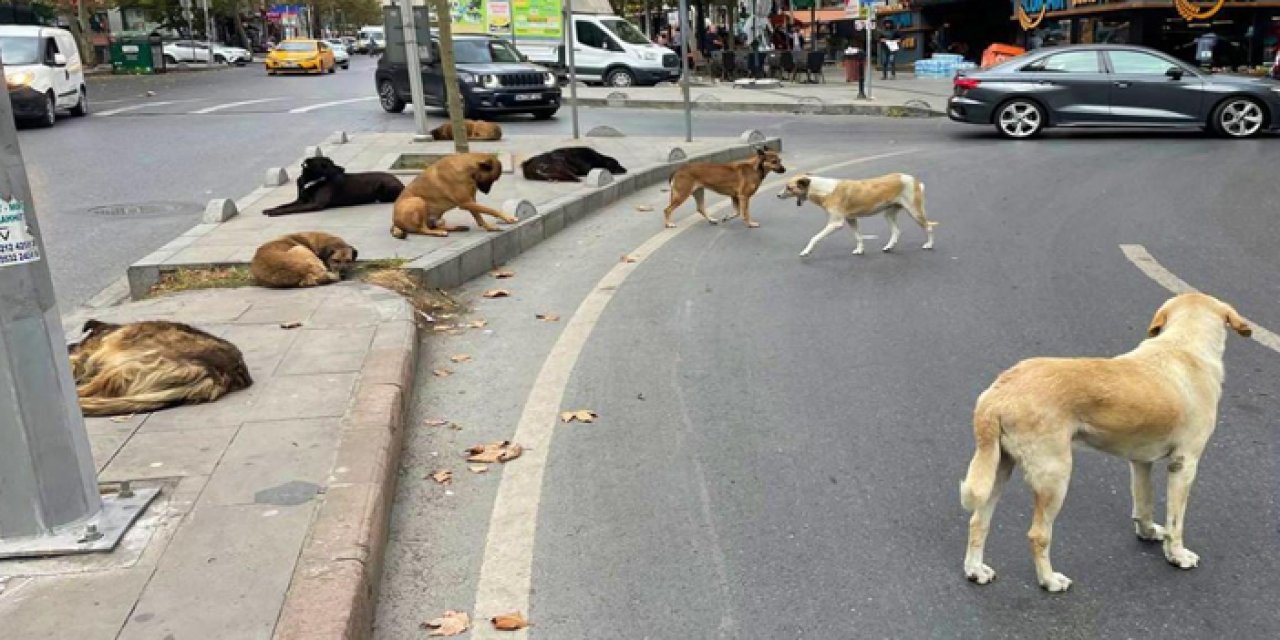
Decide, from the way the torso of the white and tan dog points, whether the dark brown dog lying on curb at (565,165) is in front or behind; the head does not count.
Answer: in front

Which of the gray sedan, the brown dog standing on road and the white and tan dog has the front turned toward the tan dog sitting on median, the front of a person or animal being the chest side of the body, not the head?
the white and tan dog

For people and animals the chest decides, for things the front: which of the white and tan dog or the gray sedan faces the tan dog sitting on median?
the white and tan dog

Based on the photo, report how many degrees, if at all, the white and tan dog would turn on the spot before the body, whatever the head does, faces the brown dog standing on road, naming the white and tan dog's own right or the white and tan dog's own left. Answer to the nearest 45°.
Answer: approximately 45° to the white and tan dog's own right

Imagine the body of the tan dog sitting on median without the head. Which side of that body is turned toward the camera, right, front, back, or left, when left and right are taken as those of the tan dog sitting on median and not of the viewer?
right

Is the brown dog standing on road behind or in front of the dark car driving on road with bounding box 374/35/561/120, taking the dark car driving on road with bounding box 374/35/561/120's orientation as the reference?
in front

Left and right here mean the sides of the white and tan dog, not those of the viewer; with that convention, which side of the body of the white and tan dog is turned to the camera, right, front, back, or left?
left

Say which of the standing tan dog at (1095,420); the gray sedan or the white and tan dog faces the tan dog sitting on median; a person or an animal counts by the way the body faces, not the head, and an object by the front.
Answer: the white and tan dog

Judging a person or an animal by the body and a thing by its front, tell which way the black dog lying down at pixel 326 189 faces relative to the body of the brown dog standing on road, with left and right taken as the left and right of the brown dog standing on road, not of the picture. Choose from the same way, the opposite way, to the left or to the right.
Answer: the opposite way

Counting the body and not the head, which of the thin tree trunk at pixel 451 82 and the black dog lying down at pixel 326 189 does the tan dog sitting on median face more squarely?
the thin tree trunk

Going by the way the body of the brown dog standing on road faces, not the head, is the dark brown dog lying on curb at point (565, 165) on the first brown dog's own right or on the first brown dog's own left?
on the first brown dog's own left

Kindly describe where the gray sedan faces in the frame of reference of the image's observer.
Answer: facing to the right of the viewer

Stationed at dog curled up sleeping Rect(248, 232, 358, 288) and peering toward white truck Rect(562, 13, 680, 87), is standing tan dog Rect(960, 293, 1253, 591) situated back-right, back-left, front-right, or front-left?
back-right

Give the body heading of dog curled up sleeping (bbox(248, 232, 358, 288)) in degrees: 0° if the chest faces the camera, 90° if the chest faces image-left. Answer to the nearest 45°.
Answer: approximately 270°

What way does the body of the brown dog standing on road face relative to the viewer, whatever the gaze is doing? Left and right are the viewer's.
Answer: facing to the right of the viewer

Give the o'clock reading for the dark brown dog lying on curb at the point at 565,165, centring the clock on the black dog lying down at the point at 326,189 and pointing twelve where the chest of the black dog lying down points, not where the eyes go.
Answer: The dark brown dog lying on curb is roughly at 5 o'clock from the black dog lying down.

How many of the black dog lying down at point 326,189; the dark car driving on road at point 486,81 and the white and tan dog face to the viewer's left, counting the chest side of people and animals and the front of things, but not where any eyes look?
2

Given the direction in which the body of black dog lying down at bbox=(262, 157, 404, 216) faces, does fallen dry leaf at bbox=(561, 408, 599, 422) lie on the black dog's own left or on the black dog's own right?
on the black dog's own left

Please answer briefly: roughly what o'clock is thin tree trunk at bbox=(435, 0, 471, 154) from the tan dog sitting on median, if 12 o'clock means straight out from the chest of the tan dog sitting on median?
The thin tree trunk is roughly at 9 o'clock from the tan dog sitting on median.

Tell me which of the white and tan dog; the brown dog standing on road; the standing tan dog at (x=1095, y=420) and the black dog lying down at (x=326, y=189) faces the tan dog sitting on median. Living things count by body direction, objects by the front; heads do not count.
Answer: the white and tan dog

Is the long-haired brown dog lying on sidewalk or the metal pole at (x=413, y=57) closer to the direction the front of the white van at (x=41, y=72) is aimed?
the long-haired brown dog lying on sidewalk
